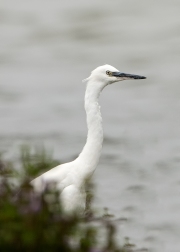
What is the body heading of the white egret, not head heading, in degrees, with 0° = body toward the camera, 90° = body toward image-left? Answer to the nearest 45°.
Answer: approximately 270°
